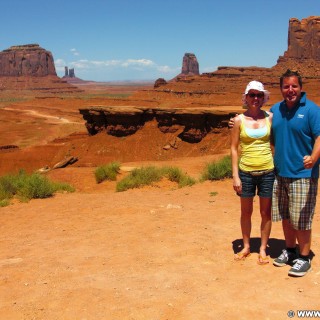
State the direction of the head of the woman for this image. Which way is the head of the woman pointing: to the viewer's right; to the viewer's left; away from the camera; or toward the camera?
toward the camera

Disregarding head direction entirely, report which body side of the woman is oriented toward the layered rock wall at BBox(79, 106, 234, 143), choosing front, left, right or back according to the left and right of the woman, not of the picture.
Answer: back

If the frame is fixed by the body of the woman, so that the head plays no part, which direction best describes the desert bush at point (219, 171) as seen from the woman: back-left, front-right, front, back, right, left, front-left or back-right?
back

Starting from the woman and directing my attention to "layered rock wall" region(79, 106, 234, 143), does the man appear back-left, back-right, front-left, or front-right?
back-right

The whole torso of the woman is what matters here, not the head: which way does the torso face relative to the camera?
toward the camera

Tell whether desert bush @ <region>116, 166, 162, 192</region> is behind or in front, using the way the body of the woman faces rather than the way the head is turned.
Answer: behind

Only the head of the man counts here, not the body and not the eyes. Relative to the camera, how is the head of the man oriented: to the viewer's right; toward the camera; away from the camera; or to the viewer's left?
toward the camera
